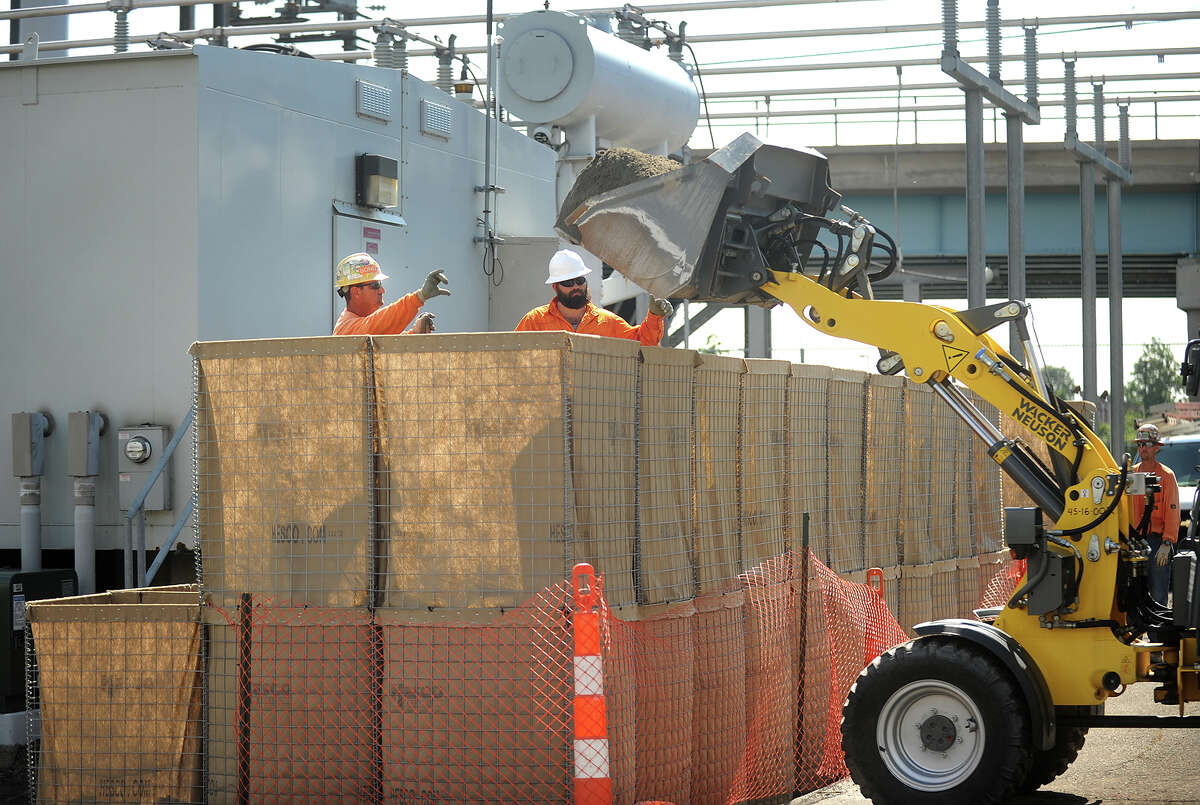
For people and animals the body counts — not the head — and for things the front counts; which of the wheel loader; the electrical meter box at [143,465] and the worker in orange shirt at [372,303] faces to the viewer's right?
the worker in orange shirt

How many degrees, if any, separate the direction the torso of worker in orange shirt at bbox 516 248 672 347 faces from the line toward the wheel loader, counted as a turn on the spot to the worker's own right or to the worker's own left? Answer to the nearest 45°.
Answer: approximately 45° to the worker's own left

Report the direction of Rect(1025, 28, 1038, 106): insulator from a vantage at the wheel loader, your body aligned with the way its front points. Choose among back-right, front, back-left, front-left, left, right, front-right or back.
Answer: right

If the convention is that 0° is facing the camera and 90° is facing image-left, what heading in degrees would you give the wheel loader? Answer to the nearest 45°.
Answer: approximately 90°

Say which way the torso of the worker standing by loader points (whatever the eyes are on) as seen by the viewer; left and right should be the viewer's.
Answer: facing the viewer and to the left of the viewer

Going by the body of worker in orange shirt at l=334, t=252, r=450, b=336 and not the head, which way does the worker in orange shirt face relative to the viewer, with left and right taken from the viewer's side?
facing to the right of the viewer

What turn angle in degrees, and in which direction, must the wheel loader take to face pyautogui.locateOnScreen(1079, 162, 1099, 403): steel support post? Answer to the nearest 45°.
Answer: approximately 90° to its right

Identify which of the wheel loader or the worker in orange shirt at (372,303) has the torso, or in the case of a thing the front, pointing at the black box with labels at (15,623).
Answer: the wheel loader

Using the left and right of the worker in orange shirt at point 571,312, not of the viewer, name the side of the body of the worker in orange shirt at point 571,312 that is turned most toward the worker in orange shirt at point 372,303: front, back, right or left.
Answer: right

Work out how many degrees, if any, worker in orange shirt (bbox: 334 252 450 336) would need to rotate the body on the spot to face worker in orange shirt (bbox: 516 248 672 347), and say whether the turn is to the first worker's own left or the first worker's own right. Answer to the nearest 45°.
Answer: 0° — they already face them

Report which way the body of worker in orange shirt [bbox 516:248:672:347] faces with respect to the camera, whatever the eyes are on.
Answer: toward the camera

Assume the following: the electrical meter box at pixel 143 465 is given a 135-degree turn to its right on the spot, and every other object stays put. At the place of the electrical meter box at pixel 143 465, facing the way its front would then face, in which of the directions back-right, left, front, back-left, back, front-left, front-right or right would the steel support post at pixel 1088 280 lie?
right

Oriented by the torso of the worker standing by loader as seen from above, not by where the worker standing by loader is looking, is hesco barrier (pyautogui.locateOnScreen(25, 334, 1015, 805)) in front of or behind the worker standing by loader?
in front

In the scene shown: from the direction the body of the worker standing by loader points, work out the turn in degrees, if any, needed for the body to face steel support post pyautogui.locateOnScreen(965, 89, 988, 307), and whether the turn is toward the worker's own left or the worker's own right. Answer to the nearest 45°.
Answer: approximately 135° to the worker's own right
